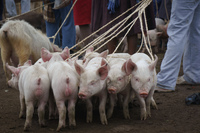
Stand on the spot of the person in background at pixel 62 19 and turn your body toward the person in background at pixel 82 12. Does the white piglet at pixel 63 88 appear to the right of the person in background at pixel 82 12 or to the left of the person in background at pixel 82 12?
right

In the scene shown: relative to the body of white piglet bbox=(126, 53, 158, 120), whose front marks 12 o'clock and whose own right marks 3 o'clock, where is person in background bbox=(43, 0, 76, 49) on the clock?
The person in background is roughly at 5 o'clock from the white piglet.

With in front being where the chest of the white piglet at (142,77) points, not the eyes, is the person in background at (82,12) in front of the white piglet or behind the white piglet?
behind

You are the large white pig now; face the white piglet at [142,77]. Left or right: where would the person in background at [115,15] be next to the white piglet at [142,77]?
left

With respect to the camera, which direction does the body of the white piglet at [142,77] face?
toward the camera

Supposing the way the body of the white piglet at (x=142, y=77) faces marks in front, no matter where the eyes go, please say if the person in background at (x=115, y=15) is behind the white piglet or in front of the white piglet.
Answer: behind

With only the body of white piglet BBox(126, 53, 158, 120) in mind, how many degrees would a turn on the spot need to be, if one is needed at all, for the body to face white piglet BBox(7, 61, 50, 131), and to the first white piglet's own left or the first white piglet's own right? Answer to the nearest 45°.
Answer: approximately 90° to the first white piglet's own right
